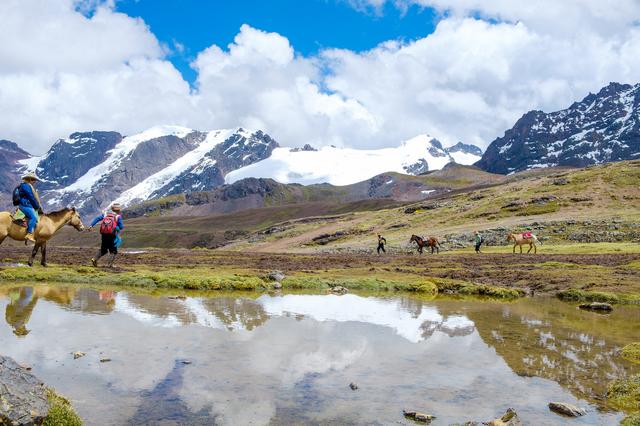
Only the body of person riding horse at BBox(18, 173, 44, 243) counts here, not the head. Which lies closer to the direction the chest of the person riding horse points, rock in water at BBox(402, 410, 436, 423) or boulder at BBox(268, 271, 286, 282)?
the boulder

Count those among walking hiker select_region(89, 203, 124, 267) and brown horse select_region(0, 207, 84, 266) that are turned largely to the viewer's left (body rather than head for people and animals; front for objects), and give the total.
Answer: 0

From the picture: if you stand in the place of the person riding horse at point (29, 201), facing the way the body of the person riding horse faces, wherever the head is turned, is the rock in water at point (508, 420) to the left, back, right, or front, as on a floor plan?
right

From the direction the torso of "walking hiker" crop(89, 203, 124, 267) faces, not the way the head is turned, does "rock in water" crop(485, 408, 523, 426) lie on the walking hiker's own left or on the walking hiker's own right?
on the walking hiker's own right

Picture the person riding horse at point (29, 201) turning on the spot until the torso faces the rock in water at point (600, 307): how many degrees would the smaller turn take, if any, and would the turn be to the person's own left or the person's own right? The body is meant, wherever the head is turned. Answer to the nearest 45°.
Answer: approximately 45° to the person's own right

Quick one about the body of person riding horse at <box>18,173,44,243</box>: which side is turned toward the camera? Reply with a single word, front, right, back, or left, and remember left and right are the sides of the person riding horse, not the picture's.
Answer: right

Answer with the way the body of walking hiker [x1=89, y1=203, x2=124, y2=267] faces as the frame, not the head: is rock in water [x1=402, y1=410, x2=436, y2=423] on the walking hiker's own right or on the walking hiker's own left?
on the walking hiker's own right

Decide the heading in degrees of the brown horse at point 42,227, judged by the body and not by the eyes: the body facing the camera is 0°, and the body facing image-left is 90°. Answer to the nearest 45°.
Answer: approximately 270°

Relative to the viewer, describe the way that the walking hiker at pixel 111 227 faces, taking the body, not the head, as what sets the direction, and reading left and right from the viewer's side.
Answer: facing away from the viewer and to the right of the viewer

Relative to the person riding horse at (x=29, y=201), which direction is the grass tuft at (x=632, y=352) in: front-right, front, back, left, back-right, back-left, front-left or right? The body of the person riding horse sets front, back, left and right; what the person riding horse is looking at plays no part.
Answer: front-right

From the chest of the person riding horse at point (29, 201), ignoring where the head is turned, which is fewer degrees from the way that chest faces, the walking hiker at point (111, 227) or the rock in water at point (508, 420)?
the walking hiker

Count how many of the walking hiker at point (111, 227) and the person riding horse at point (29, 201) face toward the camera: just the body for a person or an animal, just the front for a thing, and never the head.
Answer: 0

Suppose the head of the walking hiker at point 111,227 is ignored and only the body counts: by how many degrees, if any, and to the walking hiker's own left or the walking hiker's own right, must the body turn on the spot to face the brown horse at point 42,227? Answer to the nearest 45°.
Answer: approximately 135° to the walking hiker's own left
